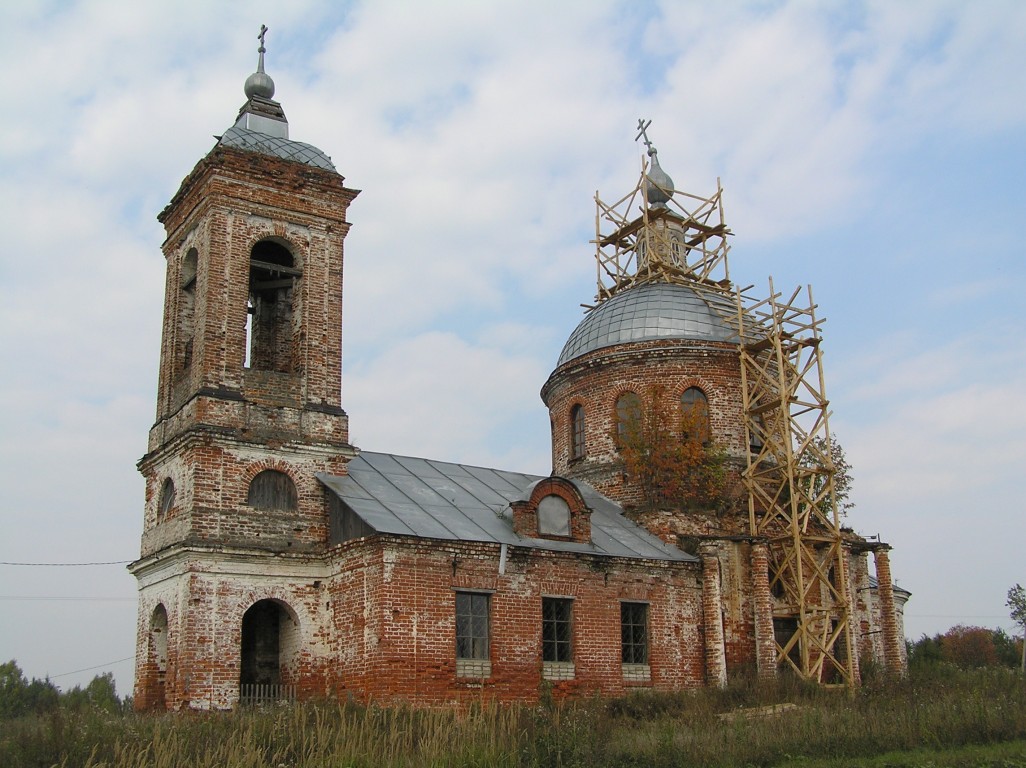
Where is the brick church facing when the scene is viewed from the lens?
facing the viewer and to the left of the viewer
